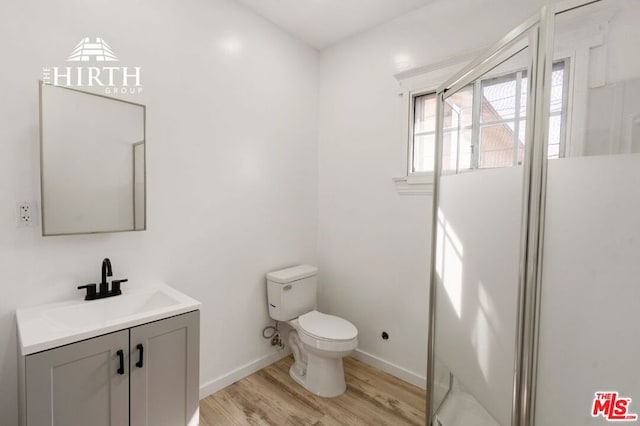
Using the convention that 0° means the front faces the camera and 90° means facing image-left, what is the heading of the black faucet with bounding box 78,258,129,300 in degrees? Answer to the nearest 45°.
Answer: approximately 315°

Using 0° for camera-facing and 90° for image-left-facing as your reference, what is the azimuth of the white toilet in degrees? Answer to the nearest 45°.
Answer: approximately 315°

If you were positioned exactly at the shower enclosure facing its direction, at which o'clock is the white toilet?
The white toilet is roughly at 2 o'clock from the shower enclosure.

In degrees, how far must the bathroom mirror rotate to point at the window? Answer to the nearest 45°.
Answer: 0° — it already faces it

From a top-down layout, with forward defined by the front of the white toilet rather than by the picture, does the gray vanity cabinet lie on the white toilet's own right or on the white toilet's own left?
on the white toilet's own right

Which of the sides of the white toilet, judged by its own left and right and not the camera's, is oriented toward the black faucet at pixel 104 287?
right

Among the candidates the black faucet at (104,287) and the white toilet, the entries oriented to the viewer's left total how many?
0
